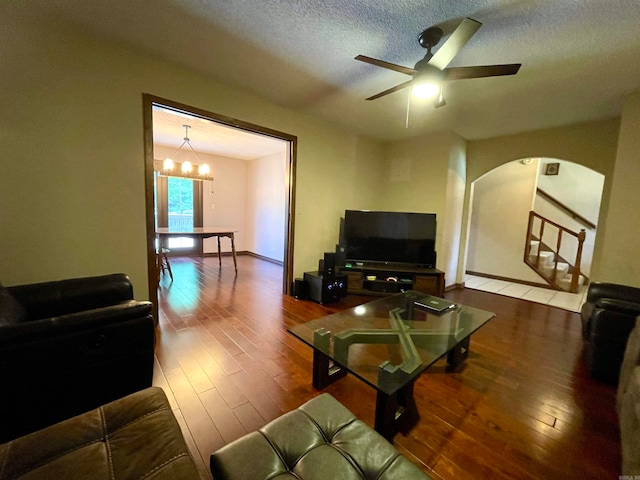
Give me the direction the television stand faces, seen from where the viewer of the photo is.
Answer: facing the viewer

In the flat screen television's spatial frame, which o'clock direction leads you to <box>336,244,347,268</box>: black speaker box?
The black speaker box is roughly at 2 o'clock from the flat screen television.

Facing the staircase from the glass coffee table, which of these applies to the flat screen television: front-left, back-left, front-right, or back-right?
front-left

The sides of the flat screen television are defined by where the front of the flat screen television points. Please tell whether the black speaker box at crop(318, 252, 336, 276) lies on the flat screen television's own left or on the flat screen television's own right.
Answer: on the flat screen television's own right

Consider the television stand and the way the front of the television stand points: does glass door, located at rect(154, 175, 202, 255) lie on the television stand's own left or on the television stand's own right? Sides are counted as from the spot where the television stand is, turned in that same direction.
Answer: on the television stand's own right

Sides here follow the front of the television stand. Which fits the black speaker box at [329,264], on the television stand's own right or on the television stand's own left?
on the television stand's own right

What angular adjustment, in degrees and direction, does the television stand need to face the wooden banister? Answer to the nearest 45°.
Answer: approximately 135° to its left

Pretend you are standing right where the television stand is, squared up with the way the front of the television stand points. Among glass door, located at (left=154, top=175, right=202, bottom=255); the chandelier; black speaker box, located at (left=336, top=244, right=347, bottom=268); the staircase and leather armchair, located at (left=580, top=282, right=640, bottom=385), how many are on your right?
3

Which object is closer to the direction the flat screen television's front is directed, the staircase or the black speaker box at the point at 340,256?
the black speaker box

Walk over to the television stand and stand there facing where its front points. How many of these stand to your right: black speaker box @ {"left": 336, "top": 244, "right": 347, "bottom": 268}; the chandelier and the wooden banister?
2

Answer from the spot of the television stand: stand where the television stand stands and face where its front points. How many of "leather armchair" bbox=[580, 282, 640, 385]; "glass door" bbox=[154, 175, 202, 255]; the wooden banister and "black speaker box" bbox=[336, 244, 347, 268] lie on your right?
2

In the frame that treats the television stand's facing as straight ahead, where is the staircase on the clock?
The staircase is roughly at 8 o'clock from the television stand.

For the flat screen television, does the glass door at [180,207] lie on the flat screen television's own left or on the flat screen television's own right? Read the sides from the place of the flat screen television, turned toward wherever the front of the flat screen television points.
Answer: on the flat screen television's own right

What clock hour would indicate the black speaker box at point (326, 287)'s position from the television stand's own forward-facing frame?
The black speaker box is roughly at 2 o'clock from the television stand.

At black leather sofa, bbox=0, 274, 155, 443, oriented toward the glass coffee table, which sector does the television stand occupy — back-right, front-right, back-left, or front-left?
front-left

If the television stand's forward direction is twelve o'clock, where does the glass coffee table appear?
The glass coffee table is roughly at 12 o'clock from the television stand.
